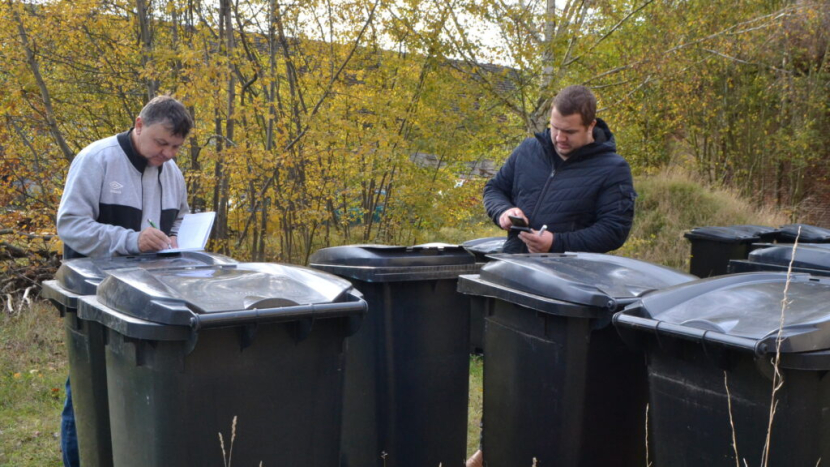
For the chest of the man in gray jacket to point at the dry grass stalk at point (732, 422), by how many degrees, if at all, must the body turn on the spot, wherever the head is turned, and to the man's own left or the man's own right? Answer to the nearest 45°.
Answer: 0° — they already face it

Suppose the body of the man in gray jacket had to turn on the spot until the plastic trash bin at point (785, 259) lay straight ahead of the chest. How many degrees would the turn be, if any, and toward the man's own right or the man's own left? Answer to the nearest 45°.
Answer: approximately 45° to the man's own left

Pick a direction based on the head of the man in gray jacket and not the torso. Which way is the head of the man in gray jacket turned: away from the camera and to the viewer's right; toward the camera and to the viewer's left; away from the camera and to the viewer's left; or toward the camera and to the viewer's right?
toward the camera and to the viewer's right

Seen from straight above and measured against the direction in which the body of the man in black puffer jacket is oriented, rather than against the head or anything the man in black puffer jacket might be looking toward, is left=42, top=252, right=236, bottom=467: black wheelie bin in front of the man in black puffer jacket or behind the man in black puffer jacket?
in front

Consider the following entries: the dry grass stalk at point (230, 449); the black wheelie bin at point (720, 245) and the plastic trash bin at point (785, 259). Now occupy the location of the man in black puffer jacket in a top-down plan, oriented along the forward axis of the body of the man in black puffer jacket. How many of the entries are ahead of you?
1

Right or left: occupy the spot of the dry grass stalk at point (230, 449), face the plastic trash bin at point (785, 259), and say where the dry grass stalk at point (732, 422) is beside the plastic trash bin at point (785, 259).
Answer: right

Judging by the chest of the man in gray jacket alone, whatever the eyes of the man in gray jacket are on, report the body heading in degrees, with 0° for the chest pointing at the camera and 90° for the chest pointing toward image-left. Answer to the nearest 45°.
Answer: approximately 315°

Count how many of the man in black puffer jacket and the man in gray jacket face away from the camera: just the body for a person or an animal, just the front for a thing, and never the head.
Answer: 0

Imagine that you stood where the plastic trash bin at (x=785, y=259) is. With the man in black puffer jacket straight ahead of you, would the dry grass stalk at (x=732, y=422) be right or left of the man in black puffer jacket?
left

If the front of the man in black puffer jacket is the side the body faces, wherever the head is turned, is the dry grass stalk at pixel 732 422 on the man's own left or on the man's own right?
on the man's own left
